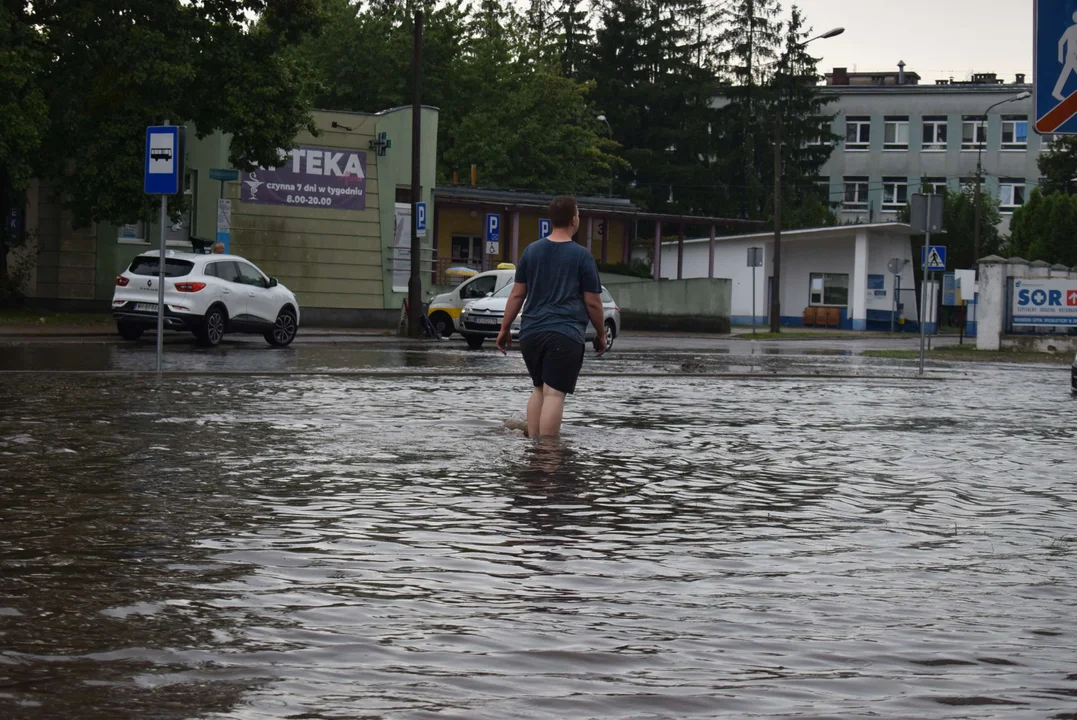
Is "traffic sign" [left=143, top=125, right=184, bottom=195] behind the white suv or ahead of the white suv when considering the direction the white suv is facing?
behind

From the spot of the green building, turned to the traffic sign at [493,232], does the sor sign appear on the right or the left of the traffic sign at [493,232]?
right

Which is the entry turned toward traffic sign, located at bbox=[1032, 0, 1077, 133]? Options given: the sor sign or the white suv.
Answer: the sor sign

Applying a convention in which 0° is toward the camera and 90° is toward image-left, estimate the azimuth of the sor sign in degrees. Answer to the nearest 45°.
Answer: approximately 0°

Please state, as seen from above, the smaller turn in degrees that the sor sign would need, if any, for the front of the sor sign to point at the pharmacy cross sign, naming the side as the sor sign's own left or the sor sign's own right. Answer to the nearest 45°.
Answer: approximately 90° to the sor sign's own right

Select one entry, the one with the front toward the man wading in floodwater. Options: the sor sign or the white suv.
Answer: the sor sign

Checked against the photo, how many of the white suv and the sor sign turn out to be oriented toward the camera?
1

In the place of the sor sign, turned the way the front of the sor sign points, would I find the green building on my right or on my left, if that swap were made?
on my right

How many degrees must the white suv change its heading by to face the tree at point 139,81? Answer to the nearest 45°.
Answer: approximately 45° to its left

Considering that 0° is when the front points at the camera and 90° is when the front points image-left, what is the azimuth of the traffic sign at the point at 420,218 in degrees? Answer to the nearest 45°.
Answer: approximately 315°

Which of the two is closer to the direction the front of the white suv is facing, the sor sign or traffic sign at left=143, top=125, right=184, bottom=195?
the sor sign

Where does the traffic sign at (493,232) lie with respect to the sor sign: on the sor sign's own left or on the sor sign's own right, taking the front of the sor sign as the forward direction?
on the sor sign's own right

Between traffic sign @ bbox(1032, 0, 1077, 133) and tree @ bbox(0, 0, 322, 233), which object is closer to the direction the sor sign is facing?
the traffic sign
